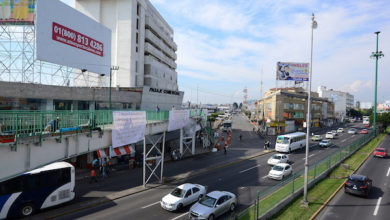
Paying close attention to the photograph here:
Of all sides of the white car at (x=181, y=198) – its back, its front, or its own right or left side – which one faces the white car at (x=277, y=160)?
back

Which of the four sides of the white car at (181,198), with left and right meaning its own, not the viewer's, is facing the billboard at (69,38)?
right

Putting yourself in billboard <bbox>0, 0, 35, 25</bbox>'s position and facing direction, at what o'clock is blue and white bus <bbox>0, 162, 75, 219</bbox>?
The blue and white bus is roughly at 12 o'clock from the billboard.
